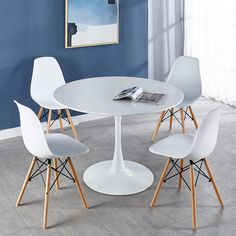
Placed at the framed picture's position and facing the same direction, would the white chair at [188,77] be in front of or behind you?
in front

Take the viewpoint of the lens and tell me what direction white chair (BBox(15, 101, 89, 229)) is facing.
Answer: facing away from the viewer and to the right of the viewer

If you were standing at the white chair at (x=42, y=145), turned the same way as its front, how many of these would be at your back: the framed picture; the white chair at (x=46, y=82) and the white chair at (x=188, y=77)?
0

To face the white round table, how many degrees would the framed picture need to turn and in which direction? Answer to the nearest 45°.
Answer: approximately 45° to its right

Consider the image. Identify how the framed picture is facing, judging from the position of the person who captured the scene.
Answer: facing the viewer and to the right of the viewer

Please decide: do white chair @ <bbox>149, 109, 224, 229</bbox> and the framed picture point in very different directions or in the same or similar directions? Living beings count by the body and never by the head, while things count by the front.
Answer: very different directions

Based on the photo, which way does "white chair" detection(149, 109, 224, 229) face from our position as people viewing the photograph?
facing away from the viewer and to the left of the viewer

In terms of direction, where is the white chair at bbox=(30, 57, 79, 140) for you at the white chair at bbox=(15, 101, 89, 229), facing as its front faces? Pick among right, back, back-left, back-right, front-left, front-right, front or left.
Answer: front-left

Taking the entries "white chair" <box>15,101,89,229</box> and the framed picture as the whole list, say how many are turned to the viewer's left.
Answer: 0

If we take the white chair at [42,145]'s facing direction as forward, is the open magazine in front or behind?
in front

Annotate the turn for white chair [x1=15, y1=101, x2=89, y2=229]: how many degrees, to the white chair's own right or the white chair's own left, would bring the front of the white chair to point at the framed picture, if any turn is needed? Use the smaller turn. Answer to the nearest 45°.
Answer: approximately 45° to the white chair's own left

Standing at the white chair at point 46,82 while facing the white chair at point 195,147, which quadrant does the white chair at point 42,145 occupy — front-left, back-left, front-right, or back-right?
front-right

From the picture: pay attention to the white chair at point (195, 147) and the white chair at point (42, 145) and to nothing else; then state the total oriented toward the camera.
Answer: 0

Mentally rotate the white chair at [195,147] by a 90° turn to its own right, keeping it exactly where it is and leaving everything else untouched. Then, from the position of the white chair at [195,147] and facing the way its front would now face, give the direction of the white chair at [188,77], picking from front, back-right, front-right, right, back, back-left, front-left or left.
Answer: front-left

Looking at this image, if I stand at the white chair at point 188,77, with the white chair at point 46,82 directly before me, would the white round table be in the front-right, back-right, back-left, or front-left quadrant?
front-left

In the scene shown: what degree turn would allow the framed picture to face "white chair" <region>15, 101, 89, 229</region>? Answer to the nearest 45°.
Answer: approximately 45° to its right

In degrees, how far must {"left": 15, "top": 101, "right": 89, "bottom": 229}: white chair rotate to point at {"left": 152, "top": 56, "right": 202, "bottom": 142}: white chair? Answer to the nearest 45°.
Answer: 0° — it already faces it
